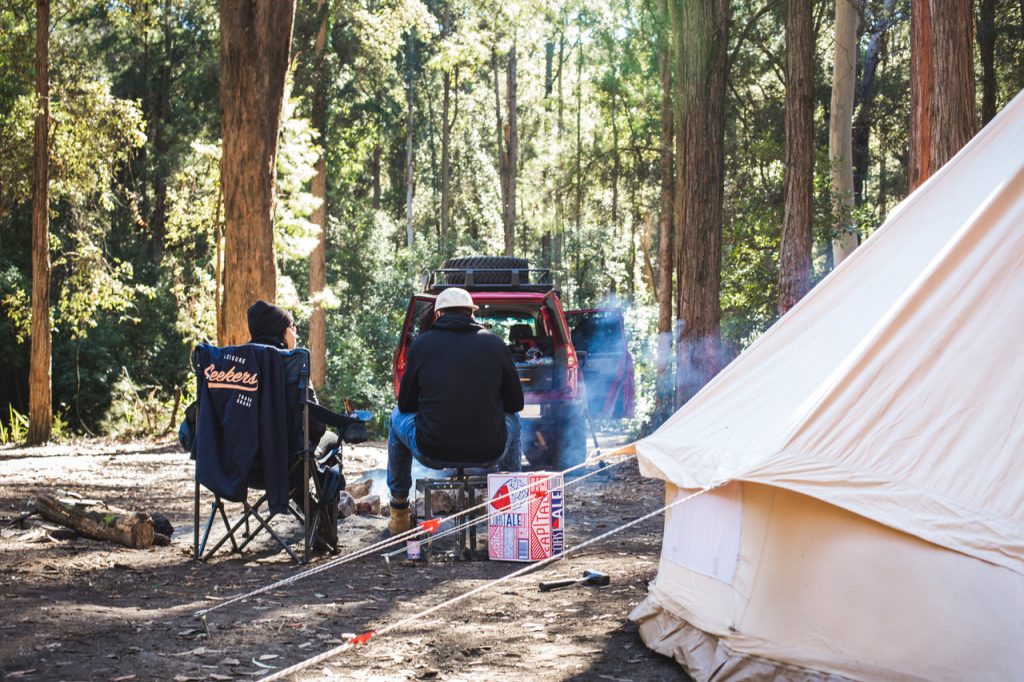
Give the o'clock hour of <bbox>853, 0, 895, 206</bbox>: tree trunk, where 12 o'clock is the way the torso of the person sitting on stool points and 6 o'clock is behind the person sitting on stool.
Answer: The tree trunk is roughly at 1 o'clock from the person sitting on stool.

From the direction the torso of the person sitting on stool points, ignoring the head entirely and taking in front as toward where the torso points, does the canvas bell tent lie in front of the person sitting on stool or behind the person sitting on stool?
behind

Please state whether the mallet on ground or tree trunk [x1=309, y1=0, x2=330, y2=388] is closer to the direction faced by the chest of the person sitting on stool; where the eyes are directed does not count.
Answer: the tree trunk

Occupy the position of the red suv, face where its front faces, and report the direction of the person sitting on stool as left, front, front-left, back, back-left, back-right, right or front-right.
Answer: back

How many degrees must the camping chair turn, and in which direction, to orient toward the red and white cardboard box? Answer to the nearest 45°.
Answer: approximately 45° to its right

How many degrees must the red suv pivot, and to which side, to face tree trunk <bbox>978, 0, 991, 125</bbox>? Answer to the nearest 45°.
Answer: approximately 45° to its right

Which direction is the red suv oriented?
away from the camera

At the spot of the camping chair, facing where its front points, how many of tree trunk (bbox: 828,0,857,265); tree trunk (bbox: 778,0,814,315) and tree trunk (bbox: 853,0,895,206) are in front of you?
3

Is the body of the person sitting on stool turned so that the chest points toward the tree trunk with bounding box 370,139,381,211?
yes

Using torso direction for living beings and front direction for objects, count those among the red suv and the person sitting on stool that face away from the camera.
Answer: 2

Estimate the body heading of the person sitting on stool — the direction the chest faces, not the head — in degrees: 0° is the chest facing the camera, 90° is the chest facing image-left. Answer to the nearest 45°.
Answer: approximately 180°

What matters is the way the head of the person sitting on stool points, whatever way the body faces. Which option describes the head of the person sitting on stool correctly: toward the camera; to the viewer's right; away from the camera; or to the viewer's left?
away from the camera
